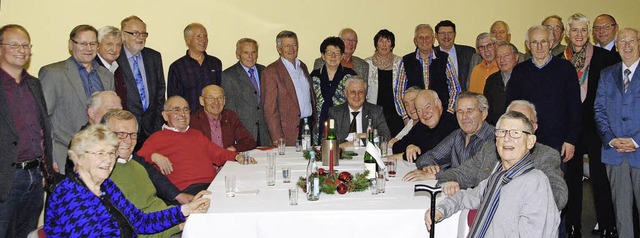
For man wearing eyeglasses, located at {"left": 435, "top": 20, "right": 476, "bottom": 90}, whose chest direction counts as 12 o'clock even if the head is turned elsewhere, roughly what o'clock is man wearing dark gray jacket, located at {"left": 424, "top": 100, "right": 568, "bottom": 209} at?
man wearing dark gray jacket, located at {"left": 424, "top": 100, "right": 568, "bottom": 209} is roughly at 12 o'clock from man wearing eyeglasses, located at {"left": 435, "top": 20, "right": 476, "bottom": 90}.

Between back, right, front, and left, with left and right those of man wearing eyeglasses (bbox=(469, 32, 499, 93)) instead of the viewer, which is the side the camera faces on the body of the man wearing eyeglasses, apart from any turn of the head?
front

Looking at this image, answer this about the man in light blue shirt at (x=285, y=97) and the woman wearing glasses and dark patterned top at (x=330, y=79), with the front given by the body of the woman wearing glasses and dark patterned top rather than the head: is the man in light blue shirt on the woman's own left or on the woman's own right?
on the woman's own right

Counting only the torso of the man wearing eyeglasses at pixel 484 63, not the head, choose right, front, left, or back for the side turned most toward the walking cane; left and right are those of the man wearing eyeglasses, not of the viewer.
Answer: front

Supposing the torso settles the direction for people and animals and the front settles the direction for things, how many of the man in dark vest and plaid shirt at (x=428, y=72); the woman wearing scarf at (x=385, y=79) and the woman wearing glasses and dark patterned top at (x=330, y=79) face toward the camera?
3

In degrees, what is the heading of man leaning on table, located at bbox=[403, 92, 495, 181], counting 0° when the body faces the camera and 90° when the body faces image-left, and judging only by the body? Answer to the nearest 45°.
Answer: approximately 45°

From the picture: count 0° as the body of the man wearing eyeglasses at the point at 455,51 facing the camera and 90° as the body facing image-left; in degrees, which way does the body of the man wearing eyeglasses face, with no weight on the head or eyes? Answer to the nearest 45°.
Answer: approximately 0°

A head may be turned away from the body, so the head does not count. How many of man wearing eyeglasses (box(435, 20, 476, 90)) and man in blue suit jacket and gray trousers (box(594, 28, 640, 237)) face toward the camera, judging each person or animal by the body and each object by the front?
2

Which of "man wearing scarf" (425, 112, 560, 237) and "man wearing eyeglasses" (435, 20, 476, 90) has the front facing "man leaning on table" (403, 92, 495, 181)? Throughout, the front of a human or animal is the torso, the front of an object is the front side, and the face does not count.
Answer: the man wearing eyeglasses

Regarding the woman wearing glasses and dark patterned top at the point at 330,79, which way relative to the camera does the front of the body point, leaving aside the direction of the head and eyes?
toward the camera

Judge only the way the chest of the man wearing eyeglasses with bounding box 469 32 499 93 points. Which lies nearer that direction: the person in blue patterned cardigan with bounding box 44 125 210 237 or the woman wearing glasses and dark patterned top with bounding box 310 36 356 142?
the person in blue patterned cardigan

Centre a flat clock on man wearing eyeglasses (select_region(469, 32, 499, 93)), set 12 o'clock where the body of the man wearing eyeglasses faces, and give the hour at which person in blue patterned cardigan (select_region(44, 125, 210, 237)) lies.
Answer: The person in blue patterned cardigan is roughly at 1 o'clock from the man wearing eyeglasses.
